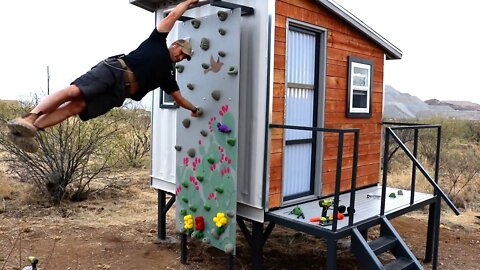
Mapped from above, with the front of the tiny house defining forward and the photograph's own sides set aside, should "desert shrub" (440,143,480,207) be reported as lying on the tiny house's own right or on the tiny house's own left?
on the tiny house's own left

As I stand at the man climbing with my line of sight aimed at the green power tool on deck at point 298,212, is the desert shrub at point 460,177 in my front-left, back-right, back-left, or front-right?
front-left
